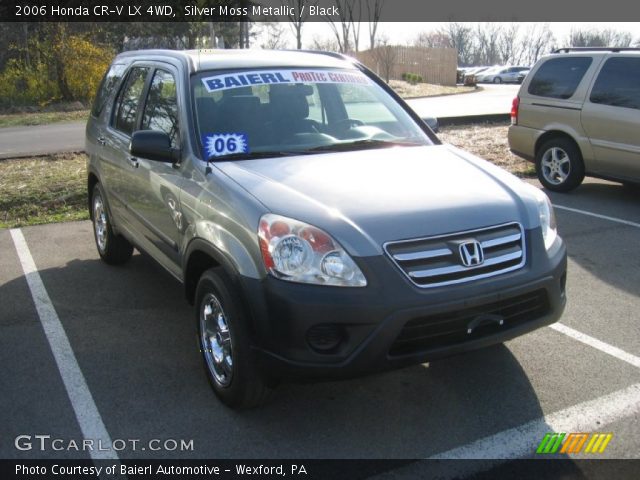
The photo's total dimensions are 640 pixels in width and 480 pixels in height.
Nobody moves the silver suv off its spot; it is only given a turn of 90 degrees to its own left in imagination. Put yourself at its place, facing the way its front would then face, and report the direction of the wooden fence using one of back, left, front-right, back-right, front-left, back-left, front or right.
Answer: front-left

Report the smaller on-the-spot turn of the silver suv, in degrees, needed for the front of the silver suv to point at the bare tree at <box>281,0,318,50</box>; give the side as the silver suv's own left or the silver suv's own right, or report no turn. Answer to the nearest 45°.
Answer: approximately 135° to the silver suv's own left

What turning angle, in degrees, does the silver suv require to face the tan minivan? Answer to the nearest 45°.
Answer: approximately 90° to its left

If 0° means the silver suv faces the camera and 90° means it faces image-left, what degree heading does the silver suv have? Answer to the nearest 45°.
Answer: approximately 315°

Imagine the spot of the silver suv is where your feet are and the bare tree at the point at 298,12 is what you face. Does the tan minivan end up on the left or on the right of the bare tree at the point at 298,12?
right

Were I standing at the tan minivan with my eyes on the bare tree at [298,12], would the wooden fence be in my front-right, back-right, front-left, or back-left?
front-right
